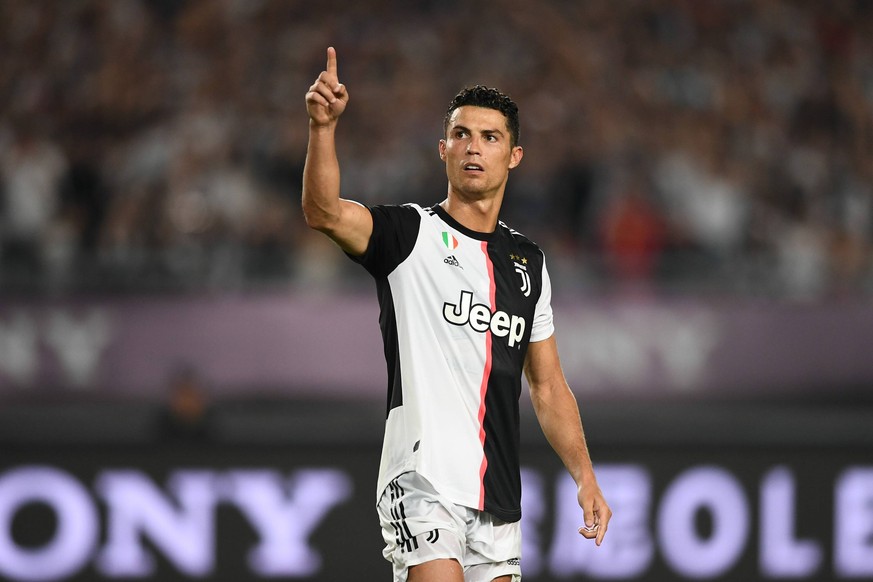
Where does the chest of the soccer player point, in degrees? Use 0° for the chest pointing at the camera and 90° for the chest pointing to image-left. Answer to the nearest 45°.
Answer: approximately 315°
